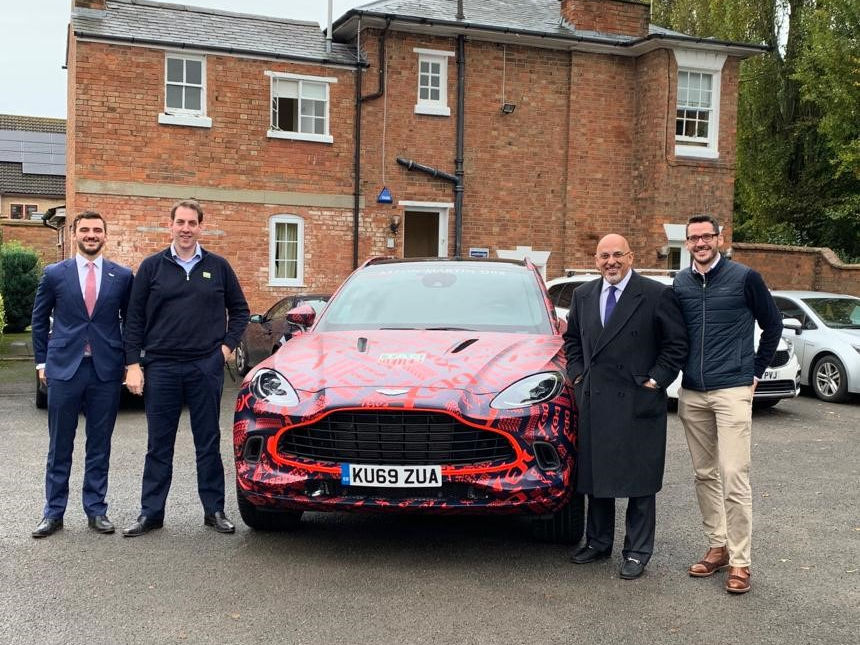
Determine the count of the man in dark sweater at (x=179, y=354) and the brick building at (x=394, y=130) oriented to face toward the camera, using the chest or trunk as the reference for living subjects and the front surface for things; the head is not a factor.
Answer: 2

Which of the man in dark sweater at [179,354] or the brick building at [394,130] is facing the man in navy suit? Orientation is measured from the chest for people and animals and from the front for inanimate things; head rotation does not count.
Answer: the brick building

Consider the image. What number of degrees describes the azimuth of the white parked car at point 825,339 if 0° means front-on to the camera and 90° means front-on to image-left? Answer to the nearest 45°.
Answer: approximately 315°

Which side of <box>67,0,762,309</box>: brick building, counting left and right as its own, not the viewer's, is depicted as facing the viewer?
front

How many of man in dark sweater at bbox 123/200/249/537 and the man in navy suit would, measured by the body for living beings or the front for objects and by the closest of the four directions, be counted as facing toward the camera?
2

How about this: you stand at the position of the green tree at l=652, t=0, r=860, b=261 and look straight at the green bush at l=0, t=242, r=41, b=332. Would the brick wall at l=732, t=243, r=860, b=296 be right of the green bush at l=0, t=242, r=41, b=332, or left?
left

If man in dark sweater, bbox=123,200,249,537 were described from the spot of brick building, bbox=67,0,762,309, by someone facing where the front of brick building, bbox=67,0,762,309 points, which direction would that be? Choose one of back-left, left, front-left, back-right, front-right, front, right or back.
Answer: front

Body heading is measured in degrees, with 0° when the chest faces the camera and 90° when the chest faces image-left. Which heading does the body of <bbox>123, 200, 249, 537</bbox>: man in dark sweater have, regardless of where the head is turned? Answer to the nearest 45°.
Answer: approximately 0°

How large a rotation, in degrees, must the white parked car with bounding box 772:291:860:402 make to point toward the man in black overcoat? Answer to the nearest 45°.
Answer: approximately 45° to its right

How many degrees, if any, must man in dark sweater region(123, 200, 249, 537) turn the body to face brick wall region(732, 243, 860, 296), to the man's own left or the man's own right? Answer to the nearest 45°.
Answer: approximately 135° to the man's own left

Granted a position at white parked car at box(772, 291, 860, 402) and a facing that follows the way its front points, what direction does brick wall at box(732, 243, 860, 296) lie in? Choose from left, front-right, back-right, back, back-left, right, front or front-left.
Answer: back-left

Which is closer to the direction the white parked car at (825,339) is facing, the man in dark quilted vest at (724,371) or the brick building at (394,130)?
the man in dark quilted vest

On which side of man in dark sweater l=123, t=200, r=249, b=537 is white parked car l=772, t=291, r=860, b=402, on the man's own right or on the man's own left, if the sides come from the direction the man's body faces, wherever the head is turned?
on the man's own left

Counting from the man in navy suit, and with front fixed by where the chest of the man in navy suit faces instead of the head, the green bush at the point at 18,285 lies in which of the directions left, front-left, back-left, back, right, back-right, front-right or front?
back

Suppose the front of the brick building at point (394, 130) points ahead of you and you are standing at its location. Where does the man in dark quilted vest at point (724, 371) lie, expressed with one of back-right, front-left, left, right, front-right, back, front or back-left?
front

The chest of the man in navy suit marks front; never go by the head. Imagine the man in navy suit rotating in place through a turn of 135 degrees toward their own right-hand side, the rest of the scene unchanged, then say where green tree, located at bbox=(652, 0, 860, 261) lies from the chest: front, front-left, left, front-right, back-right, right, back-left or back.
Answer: right

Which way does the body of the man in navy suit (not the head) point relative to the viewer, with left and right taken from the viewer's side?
facing the viewer

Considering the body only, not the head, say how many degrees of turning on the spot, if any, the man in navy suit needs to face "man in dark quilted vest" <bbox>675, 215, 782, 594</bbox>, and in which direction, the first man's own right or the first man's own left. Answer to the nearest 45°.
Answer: approximately 45° to the first man's own left

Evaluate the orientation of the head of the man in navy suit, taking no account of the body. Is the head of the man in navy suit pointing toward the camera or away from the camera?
toward the camera

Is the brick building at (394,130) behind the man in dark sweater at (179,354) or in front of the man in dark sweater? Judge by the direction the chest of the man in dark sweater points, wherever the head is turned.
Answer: behind
